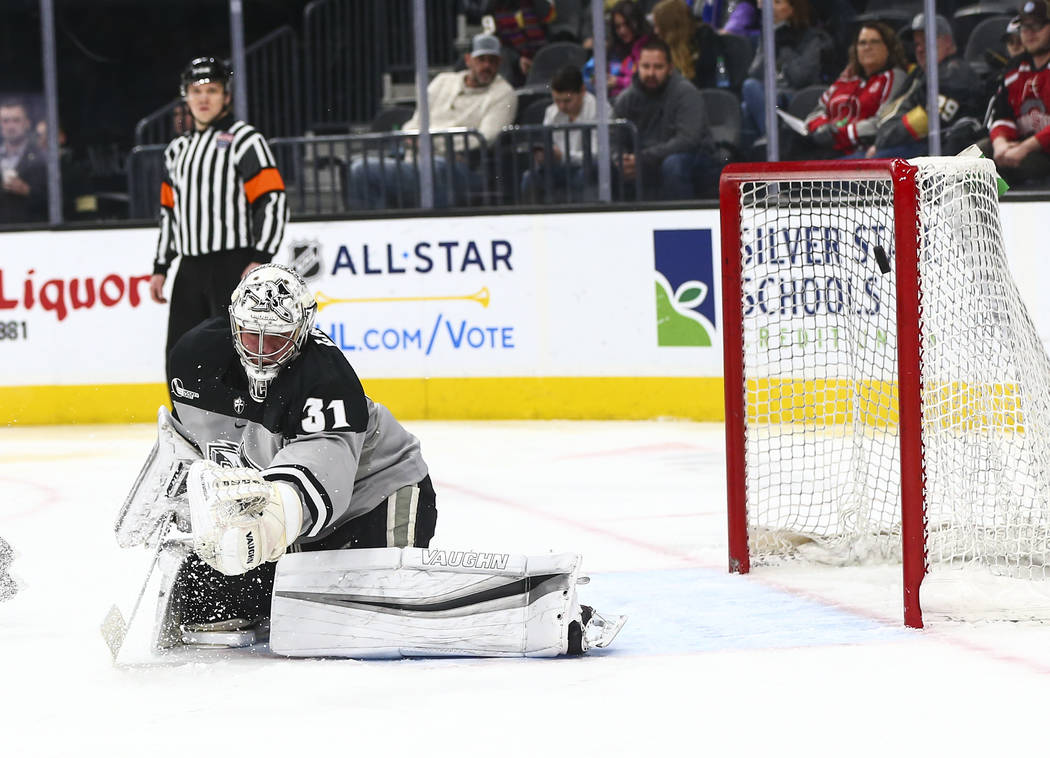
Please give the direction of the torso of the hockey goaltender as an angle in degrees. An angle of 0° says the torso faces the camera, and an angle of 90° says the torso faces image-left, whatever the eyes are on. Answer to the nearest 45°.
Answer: approximately 45°

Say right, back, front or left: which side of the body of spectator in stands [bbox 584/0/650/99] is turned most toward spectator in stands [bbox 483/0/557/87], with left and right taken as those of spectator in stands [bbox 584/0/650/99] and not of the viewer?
right

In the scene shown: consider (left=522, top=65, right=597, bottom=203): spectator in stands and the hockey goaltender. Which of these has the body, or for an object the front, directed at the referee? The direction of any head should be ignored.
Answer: the spectator in stands

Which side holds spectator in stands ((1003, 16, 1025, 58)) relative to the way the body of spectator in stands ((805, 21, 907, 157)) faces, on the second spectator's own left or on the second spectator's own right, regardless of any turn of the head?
on the second spectator's own left

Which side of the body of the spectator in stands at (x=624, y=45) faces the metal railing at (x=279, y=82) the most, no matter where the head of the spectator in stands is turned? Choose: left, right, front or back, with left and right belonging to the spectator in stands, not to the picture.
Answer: right

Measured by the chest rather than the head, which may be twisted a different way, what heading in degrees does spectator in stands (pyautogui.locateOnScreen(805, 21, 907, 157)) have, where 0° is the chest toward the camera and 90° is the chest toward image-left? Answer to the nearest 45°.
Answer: approximately 45°

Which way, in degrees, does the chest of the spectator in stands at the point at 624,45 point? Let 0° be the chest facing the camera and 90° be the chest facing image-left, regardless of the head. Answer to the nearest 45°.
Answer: approximately 45°

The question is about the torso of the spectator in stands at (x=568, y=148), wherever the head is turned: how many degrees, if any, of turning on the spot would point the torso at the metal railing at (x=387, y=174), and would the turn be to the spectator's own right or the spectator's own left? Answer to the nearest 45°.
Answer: approximately 45° to the spectator's own right

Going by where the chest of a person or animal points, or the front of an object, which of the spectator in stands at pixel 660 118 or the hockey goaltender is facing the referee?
the spectator in stands
